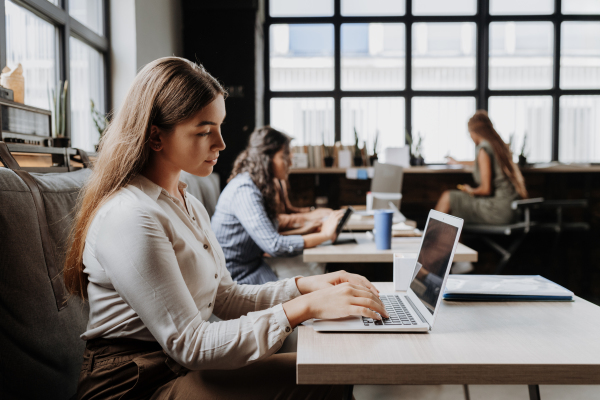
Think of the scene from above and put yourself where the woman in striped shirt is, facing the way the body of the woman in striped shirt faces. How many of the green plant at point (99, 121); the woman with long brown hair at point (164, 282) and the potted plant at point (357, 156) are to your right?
1

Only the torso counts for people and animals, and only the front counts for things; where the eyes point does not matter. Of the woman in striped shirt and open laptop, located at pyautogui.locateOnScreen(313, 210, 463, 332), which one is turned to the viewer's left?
the open laptop

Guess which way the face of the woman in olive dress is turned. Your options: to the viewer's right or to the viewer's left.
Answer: to the viewer's left

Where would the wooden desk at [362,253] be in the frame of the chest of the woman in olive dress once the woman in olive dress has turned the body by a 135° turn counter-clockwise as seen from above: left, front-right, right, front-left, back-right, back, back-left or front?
front-right

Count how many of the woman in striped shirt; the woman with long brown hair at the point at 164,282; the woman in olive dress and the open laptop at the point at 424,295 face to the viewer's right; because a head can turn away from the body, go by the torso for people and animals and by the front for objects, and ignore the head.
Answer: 2

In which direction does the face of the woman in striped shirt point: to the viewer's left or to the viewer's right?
to the viewer's right

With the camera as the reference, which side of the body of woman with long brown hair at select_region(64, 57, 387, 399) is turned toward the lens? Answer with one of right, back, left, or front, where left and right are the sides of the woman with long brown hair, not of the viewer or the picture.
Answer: right

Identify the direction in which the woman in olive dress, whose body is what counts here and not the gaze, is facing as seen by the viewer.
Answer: to the viewer's left

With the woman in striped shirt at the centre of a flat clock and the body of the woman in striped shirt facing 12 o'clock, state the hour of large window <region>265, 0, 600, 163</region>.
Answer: The large window is roughly at 10 o'clock from the woman in striped shirt.

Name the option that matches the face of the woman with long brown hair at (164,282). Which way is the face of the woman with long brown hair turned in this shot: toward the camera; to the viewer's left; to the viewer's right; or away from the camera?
to the viewer's right

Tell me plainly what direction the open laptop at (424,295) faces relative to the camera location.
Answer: facing to the left of the viewer

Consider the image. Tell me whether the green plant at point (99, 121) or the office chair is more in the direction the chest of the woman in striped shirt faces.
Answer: the office chair

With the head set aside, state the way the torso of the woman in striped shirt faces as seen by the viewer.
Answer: to the viewer's right

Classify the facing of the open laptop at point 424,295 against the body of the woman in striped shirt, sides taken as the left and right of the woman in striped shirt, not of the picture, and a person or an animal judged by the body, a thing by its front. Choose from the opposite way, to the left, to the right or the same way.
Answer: the opposite way
